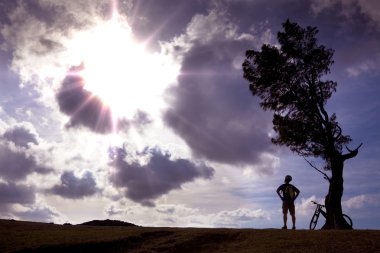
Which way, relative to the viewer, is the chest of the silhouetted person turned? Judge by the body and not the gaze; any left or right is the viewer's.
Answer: facing away from the viewer
